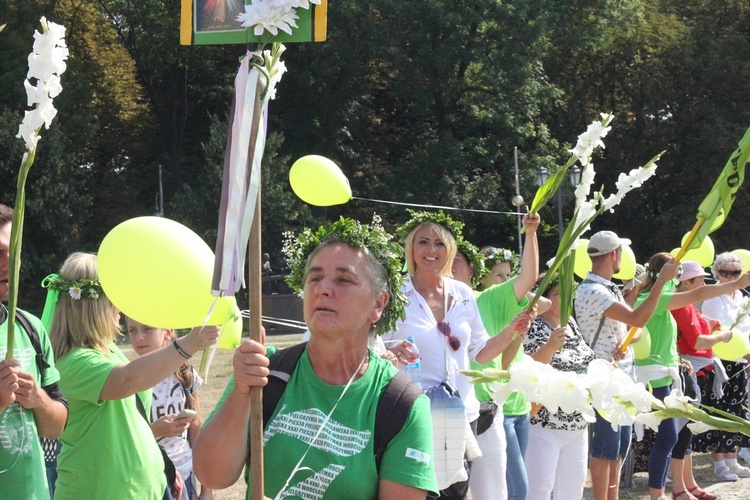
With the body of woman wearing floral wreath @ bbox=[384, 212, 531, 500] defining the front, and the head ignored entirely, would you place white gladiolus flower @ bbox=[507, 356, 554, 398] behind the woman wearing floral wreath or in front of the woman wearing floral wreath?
in front

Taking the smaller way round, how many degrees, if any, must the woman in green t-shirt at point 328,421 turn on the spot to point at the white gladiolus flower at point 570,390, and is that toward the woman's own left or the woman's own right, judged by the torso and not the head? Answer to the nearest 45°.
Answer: approximately 90° to the woman's own left

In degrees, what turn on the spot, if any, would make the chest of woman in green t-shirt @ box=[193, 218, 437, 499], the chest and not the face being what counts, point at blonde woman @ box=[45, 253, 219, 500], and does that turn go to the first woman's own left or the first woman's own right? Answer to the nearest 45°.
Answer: approximately 90° to the first woman's own right

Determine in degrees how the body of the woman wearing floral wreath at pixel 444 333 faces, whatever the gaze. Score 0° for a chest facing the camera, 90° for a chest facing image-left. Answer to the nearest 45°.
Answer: approximately 0°

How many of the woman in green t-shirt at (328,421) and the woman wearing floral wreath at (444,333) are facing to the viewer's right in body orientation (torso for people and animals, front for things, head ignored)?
0

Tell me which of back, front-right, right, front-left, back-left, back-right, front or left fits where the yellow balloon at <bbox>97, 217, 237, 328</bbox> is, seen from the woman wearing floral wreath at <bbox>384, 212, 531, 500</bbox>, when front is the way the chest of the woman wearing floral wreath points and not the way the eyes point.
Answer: front-right

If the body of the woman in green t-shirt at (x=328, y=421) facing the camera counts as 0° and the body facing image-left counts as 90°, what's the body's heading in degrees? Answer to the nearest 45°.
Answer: approximately 45°

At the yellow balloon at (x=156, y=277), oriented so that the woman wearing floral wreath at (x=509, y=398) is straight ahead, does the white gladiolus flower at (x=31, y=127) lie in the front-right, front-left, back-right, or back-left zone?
back-right

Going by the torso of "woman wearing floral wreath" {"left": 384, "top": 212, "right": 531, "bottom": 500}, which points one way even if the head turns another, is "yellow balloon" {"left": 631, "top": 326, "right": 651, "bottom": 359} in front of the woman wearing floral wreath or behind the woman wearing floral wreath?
behind

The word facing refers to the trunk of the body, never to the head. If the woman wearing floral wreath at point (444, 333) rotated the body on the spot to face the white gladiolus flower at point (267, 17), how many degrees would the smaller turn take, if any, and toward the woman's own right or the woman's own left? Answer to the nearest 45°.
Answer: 0° — they already face it

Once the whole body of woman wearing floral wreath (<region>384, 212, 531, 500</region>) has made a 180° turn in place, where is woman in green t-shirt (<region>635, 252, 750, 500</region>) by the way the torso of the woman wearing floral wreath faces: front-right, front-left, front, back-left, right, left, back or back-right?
front-right

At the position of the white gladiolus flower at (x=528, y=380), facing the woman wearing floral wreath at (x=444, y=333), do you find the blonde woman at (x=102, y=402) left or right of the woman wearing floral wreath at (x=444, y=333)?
left
